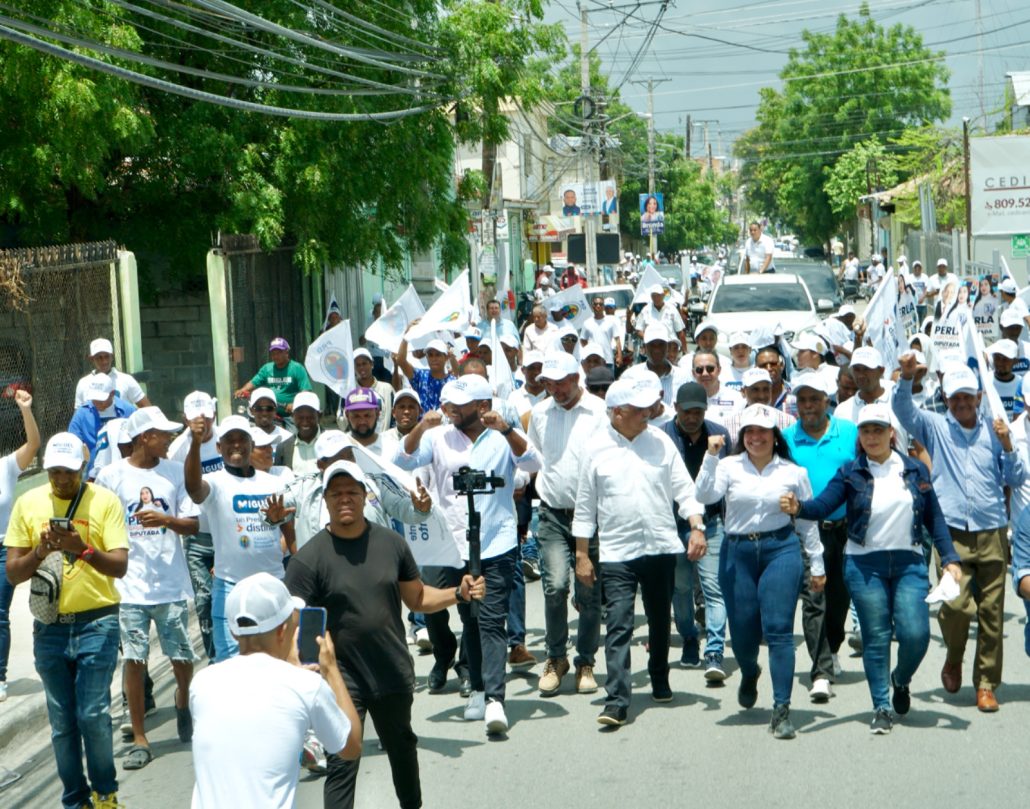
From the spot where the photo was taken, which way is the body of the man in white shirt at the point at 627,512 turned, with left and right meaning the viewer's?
facing the viewer

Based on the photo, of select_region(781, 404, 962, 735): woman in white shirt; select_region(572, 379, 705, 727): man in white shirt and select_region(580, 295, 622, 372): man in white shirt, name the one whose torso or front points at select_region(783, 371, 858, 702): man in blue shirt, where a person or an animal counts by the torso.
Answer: select_region(580, 295, 622, 372): man in white shirt

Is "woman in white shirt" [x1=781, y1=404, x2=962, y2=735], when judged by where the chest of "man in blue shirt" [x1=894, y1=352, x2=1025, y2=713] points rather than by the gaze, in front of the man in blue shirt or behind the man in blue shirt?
in front

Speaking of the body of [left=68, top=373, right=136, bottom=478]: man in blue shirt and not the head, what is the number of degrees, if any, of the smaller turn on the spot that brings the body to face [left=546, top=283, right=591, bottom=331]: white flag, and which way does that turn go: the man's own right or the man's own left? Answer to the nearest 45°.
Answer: approximately 135° to the man's own left

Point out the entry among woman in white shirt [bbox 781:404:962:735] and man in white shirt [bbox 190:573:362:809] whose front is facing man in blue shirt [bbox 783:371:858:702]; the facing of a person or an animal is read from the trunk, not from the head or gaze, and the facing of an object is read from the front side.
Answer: the man in white shirt

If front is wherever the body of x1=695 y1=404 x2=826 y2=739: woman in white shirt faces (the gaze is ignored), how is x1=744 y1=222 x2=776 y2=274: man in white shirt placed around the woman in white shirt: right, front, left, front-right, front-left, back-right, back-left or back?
back

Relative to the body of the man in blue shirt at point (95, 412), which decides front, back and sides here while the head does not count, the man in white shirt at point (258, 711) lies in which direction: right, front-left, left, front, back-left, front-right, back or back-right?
front

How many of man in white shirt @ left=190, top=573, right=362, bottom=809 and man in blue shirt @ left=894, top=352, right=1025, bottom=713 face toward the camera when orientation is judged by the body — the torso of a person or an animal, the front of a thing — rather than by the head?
1

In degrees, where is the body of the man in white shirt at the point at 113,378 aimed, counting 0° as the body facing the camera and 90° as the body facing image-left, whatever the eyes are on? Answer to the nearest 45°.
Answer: approximately 0°

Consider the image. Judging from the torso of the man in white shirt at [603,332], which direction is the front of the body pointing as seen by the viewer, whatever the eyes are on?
toward the camera
